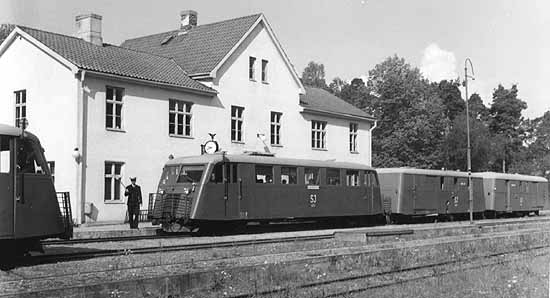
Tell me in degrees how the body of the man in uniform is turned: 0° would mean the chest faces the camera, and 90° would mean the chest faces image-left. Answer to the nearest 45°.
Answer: approximately 0°

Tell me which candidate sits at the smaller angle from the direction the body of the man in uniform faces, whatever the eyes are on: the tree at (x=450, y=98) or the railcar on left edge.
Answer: the railcar on left edge

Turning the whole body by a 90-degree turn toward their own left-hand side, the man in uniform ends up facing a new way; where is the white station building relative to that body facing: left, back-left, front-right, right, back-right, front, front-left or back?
left

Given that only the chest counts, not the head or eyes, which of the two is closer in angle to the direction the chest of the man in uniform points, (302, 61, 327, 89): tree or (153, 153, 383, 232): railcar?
the railcar

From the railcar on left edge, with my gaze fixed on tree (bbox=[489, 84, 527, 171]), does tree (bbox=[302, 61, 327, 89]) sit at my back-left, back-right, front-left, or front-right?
front-left

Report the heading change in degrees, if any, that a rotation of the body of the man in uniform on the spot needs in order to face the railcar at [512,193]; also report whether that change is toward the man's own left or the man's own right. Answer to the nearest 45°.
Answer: approximately 135° to the man's own left

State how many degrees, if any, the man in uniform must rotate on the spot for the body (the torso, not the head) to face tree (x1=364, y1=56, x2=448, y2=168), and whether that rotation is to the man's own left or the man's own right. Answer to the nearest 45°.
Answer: approximately 135° to the man's own left

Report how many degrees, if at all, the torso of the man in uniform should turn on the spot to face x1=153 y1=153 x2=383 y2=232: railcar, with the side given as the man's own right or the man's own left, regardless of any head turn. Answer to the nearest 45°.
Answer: approximately 90° to the man's own left
